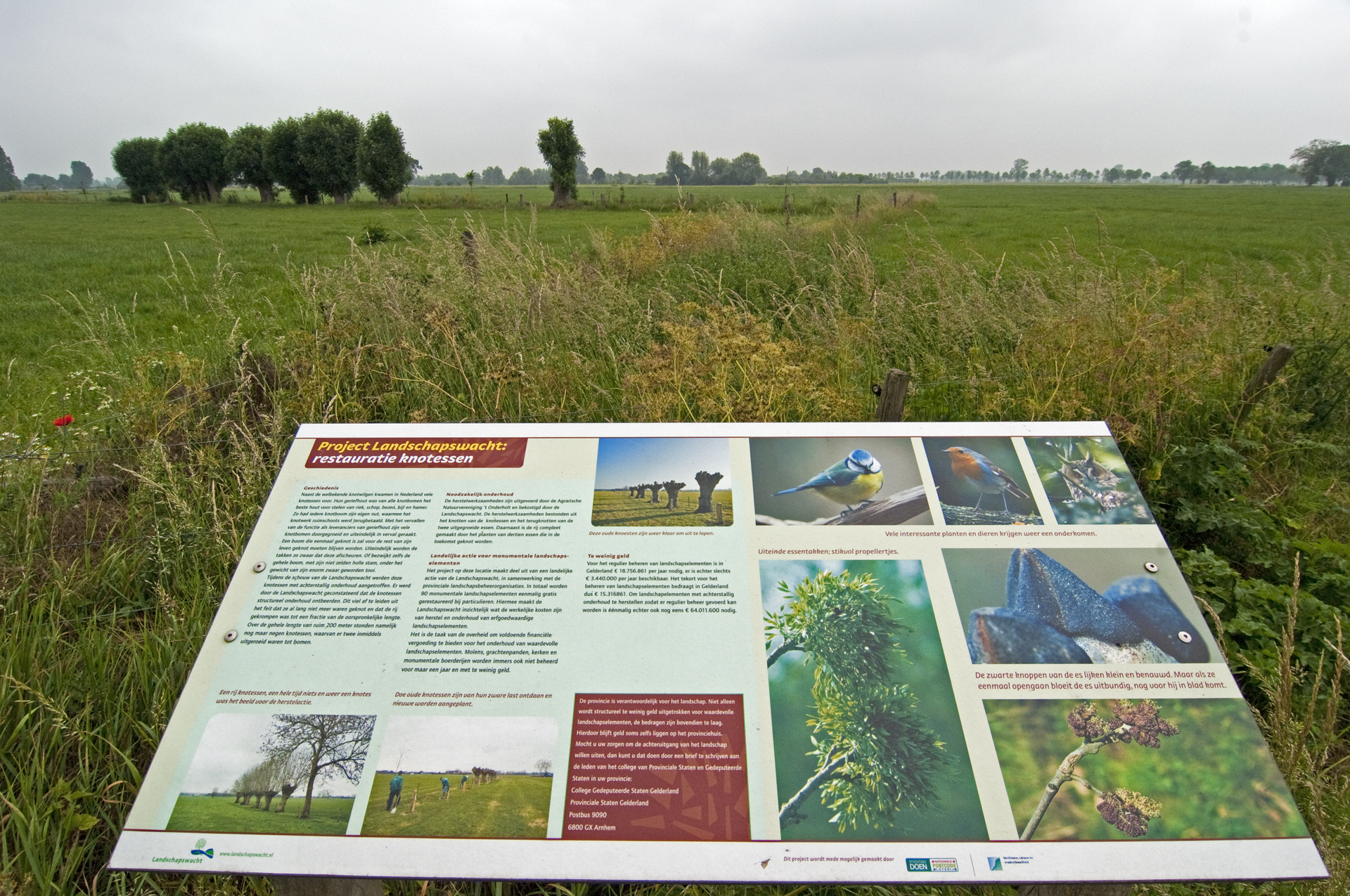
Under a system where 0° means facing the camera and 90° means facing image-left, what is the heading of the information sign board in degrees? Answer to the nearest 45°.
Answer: approximately 0°

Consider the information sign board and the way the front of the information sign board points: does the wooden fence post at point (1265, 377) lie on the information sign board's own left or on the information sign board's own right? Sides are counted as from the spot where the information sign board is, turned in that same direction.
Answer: on the information sign board's own left
